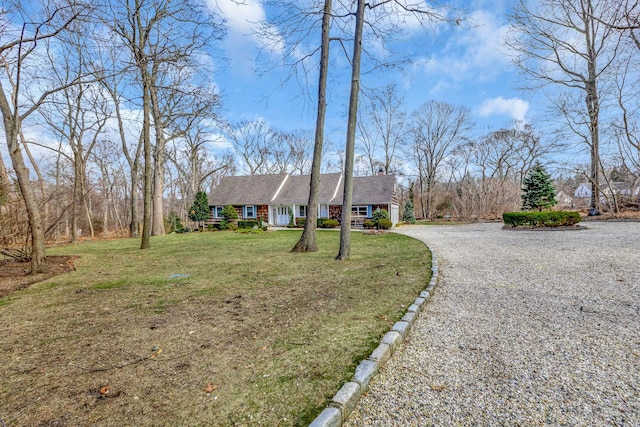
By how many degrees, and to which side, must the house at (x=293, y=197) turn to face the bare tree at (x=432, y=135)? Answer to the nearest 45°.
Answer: approximately 135° to its left

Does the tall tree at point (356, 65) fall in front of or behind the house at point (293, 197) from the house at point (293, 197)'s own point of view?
in front

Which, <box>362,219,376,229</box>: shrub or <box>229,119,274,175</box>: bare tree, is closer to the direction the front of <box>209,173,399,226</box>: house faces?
the shrub

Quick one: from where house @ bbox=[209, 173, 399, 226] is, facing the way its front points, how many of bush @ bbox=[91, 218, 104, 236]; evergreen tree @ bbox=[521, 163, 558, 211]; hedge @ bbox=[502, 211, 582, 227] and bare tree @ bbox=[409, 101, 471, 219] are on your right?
1

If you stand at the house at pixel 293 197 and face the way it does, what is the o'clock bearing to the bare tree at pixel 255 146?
The bare tree is roughly at 5 o'clock from the house.

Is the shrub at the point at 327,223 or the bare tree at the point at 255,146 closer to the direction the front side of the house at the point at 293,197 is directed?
the shrub

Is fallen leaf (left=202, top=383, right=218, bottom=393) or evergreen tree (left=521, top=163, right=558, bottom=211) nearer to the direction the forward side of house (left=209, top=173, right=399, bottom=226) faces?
the fallen leaf

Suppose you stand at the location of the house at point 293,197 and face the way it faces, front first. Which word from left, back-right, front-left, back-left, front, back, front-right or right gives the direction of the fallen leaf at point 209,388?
front

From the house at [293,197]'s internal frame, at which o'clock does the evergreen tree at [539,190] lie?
The evergreen tree is roughly at 10 o'clock from the house.

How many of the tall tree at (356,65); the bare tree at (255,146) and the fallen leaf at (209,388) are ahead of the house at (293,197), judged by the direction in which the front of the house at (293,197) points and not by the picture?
2

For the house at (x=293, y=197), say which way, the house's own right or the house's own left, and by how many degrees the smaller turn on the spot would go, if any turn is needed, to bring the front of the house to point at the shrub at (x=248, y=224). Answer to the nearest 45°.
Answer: approximately 45° to the house's own right

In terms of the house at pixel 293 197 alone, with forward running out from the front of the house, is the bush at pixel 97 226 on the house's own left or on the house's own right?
on the house's own right

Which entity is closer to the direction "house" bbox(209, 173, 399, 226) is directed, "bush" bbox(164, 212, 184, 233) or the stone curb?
the stone curb

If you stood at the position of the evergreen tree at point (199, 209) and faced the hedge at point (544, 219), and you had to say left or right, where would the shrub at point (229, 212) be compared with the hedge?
left

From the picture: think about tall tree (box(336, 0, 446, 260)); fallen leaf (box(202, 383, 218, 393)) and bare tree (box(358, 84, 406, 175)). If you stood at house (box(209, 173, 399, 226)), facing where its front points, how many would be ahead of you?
2

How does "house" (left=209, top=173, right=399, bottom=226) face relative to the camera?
toward the camera
